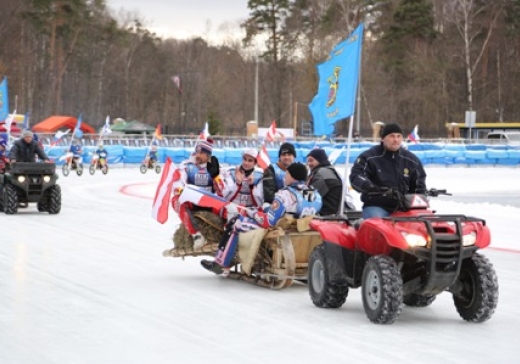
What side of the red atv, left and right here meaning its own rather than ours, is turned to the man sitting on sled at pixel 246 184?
back

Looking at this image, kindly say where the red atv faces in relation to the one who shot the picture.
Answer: facing the viewer and to the right of the viewer

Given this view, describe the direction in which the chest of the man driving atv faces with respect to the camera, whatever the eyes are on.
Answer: toward the camera

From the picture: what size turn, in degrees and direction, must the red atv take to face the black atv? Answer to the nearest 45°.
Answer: approximately 180°

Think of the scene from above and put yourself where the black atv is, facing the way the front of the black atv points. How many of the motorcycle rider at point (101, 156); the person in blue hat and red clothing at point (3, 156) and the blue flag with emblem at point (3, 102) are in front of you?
0

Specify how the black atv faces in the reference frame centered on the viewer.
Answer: facing the viewer

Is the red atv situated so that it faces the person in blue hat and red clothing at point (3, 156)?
no

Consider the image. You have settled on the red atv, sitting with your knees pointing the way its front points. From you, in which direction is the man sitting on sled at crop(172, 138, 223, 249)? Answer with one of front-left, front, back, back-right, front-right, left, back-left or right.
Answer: back

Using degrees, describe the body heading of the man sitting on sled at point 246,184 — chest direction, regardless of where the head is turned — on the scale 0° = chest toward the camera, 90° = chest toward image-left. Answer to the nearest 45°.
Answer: approximately 0°

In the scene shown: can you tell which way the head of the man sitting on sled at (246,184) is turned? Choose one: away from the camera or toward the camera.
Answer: toward the camera

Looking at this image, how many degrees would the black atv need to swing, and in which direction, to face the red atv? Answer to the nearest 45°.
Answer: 0° — it already faces it

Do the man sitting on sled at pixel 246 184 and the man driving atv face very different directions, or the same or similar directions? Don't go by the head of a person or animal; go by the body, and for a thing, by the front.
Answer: same or similar directions

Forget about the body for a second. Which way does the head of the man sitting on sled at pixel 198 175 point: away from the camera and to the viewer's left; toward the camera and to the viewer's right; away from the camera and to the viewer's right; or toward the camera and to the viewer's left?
toward the camera and to the viewer's left

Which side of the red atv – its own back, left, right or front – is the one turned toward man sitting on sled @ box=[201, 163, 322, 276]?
back

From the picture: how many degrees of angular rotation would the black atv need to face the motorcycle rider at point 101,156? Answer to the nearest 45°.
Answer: approximately 180°

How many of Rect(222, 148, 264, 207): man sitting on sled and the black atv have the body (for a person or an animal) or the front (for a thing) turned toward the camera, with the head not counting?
2
